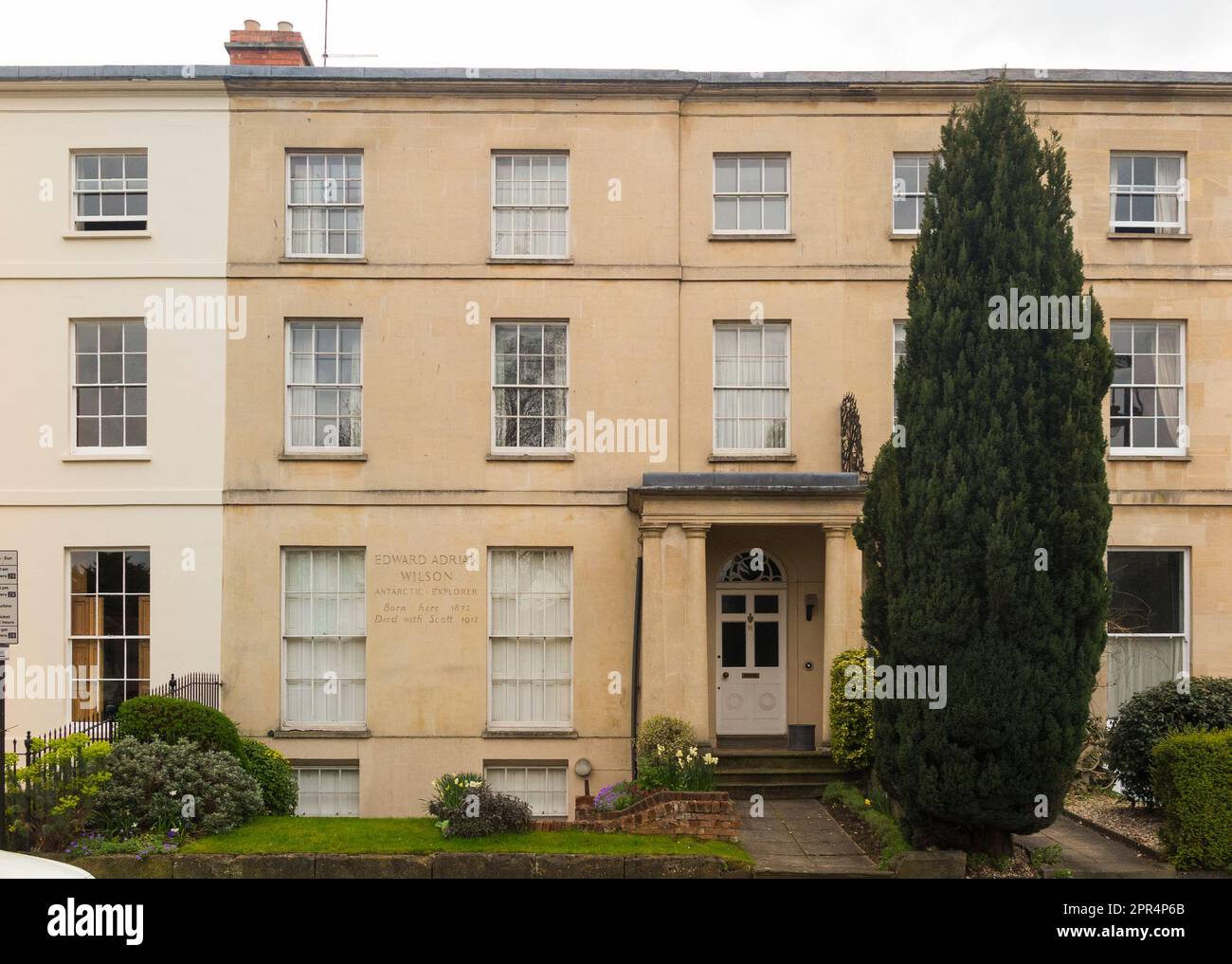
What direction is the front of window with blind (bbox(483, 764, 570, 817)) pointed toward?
toward the camera

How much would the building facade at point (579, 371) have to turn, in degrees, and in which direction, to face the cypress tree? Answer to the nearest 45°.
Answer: approximately 45° to its left

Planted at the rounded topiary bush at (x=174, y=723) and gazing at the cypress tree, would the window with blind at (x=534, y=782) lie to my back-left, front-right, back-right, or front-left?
front-left

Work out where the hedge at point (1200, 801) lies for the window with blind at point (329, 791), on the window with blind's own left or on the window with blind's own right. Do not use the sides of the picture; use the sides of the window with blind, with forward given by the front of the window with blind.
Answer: on the window with blind's own left

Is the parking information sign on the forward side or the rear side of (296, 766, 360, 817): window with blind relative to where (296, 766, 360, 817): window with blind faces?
on the forward side

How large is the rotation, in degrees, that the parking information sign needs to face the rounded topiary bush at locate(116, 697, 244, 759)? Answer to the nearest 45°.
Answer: approximately 135° to its left

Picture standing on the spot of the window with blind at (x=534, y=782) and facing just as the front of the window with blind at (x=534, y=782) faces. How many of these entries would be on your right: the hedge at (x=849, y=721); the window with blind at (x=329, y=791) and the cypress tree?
1

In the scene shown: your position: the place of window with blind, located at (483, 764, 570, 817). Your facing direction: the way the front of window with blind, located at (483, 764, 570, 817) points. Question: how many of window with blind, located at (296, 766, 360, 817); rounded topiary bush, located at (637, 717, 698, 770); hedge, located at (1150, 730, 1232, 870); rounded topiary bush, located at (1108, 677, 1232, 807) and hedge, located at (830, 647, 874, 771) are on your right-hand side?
1

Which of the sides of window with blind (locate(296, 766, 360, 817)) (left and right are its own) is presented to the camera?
front

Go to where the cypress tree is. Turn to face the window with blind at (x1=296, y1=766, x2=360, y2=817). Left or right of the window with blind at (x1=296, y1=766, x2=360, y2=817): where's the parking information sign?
left

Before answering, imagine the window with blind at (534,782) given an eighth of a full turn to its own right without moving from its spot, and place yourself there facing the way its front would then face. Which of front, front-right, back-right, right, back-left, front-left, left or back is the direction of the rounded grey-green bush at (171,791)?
front
